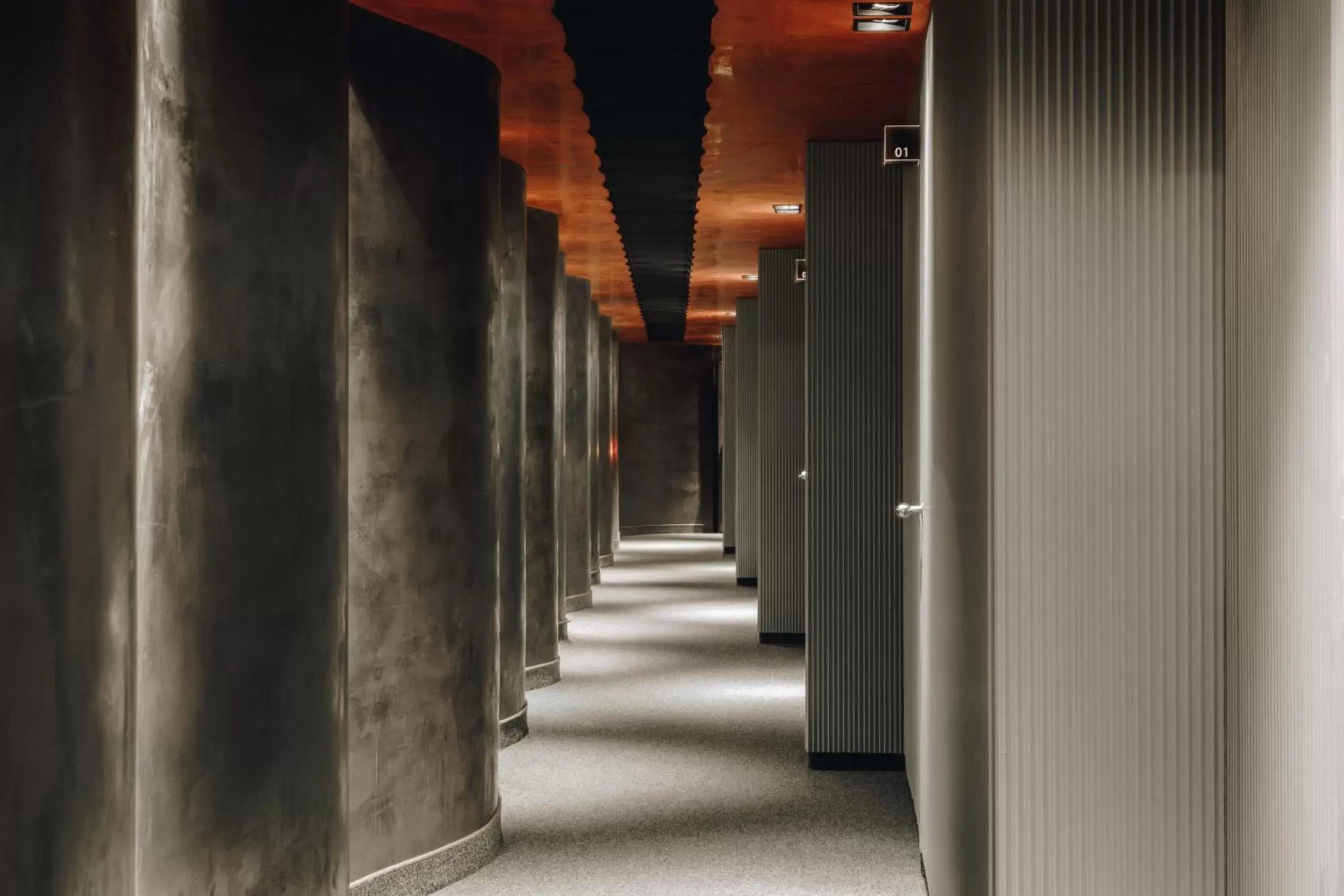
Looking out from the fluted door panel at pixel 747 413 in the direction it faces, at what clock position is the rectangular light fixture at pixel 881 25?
The rectangular light fixture is roughly at 12 o'clock from the fluted door panel.

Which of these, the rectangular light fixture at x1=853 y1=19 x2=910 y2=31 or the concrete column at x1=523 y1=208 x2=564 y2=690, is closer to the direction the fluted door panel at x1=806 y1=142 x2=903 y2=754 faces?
the rectangular light fixture

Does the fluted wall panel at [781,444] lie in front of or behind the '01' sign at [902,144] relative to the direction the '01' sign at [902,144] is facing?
behind

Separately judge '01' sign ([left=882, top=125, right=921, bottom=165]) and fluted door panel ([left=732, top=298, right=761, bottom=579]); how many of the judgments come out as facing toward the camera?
2

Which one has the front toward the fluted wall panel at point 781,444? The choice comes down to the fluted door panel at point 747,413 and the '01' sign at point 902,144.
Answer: the fluted door panel at point 747,413

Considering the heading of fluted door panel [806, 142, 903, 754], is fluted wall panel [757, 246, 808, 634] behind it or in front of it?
behind

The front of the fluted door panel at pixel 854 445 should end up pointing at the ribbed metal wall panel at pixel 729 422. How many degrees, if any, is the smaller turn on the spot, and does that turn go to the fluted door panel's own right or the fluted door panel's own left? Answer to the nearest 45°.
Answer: approximately 180°

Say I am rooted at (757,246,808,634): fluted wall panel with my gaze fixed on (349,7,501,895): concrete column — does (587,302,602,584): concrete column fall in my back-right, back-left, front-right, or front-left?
back-right

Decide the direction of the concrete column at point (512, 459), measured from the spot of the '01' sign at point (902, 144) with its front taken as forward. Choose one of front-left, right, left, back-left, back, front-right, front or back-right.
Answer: back-right
